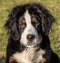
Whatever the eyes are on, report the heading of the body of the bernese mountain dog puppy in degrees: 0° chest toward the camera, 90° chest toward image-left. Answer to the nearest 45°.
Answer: approximately 0°
